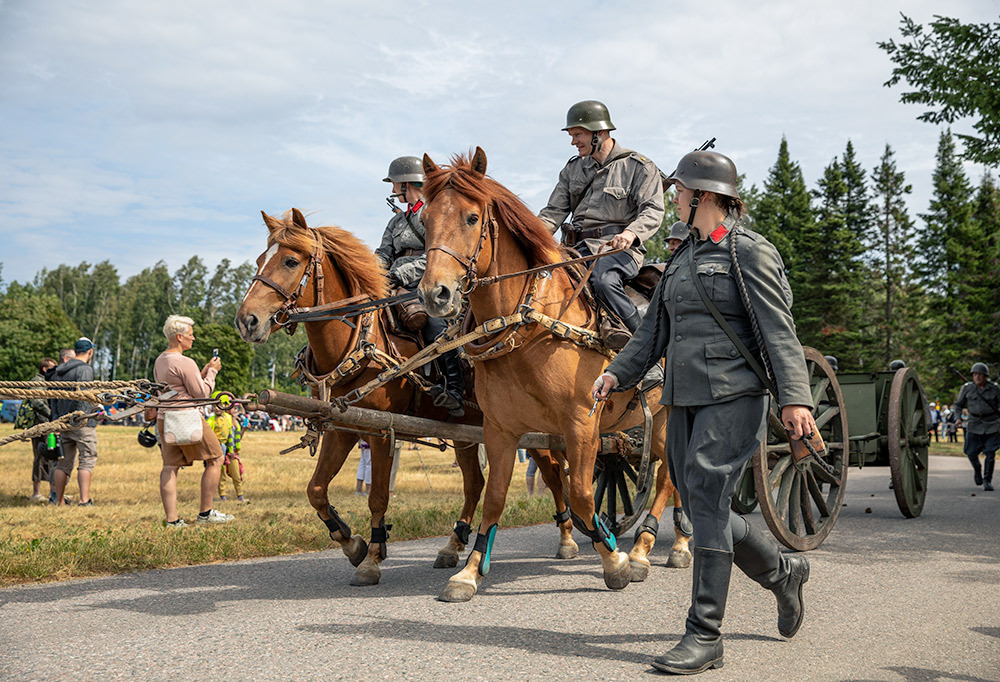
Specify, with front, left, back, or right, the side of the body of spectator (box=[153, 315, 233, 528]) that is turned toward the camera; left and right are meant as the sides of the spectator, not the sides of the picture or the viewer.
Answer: right

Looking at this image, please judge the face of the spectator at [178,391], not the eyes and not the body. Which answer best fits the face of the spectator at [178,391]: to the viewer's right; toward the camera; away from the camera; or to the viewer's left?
to the viewer's right

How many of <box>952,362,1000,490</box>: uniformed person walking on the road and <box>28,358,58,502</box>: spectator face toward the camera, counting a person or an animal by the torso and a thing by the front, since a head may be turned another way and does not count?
1

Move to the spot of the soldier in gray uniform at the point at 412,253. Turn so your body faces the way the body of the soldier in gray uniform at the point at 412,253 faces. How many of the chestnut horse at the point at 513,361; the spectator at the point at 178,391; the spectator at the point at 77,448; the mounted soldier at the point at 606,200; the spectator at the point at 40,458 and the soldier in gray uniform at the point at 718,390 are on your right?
3

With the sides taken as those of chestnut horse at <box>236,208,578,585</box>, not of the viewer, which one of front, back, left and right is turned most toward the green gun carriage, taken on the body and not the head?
back

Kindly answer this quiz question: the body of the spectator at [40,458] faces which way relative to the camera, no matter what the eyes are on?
to the viewer's right

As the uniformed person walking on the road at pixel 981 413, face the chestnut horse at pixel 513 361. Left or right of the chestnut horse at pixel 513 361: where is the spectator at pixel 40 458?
right

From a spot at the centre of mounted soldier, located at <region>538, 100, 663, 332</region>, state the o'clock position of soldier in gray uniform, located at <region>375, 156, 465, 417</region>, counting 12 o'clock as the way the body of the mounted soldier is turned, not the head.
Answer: The soldier in gray uniform is roughly at 2 o'clock from the mounted soldier.

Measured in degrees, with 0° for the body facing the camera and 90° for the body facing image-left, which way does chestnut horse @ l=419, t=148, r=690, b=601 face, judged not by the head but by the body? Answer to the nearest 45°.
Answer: approximately 45°

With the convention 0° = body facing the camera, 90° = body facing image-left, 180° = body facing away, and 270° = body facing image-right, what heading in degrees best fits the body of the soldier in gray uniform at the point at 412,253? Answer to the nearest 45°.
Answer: approximately 45°
